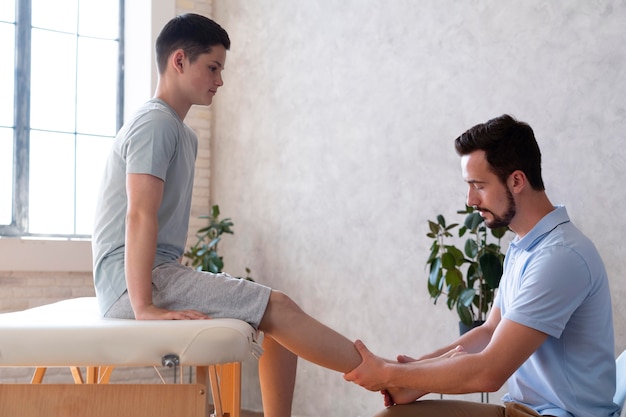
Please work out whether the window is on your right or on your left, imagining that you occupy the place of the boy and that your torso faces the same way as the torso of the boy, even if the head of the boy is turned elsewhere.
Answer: on your left

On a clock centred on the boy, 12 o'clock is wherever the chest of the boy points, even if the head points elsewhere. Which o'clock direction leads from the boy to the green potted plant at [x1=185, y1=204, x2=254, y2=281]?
The green potted plant is roughly at 9 o'clock from the boy.

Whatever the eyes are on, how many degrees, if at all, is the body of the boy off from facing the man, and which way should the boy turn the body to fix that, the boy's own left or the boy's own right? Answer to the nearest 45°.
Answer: approximately 45° to the boy's own right

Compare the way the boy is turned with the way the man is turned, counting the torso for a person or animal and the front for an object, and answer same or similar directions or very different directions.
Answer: very different directions

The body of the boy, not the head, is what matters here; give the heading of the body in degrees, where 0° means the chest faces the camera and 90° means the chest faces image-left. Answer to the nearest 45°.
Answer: approximately 270°

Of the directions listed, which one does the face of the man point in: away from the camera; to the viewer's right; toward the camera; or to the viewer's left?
to the viewer's left

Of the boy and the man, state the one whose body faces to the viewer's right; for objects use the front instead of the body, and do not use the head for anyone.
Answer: the boy

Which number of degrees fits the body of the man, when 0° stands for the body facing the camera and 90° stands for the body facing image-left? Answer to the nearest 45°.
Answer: approximately 90°

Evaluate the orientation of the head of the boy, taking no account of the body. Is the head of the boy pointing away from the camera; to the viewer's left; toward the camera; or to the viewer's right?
to the viewer's right

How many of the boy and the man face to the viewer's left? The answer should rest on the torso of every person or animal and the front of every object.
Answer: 1

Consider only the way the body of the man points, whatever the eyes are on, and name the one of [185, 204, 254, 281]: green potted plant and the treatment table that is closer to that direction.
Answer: the treatment table

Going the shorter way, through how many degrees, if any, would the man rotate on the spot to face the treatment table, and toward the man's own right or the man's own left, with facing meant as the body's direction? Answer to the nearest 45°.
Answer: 0° — they already face it
